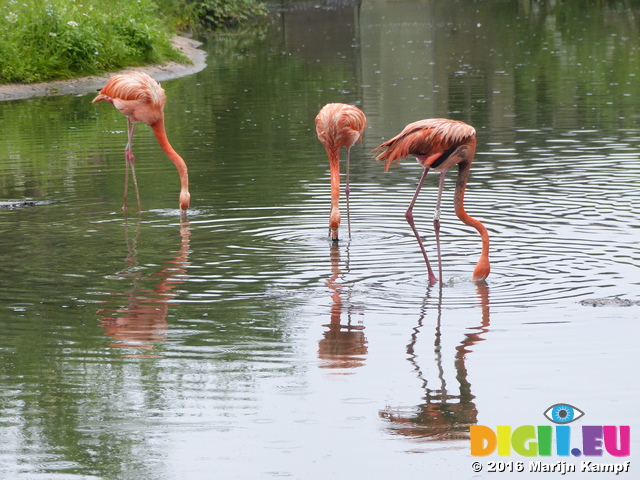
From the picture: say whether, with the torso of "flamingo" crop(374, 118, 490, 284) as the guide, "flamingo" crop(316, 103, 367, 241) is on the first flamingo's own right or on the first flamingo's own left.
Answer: on the first flamingo's own left

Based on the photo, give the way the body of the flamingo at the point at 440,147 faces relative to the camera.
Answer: to the viewer's right

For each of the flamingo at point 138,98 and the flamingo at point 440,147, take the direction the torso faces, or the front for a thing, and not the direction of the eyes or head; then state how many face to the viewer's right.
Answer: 2

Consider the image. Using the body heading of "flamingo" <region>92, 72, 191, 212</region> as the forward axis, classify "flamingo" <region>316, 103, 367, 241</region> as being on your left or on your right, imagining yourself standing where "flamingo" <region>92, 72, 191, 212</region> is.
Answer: on your right

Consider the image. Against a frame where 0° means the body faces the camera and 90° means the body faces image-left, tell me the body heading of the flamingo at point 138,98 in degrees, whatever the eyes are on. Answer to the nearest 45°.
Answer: approximately 270°

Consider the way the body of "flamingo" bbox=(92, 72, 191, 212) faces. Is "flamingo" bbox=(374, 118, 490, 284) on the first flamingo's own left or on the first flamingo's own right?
on the first flamingo's own right

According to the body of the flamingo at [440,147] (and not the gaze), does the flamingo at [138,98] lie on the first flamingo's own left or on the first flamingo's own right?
on the first flamingo's own left
